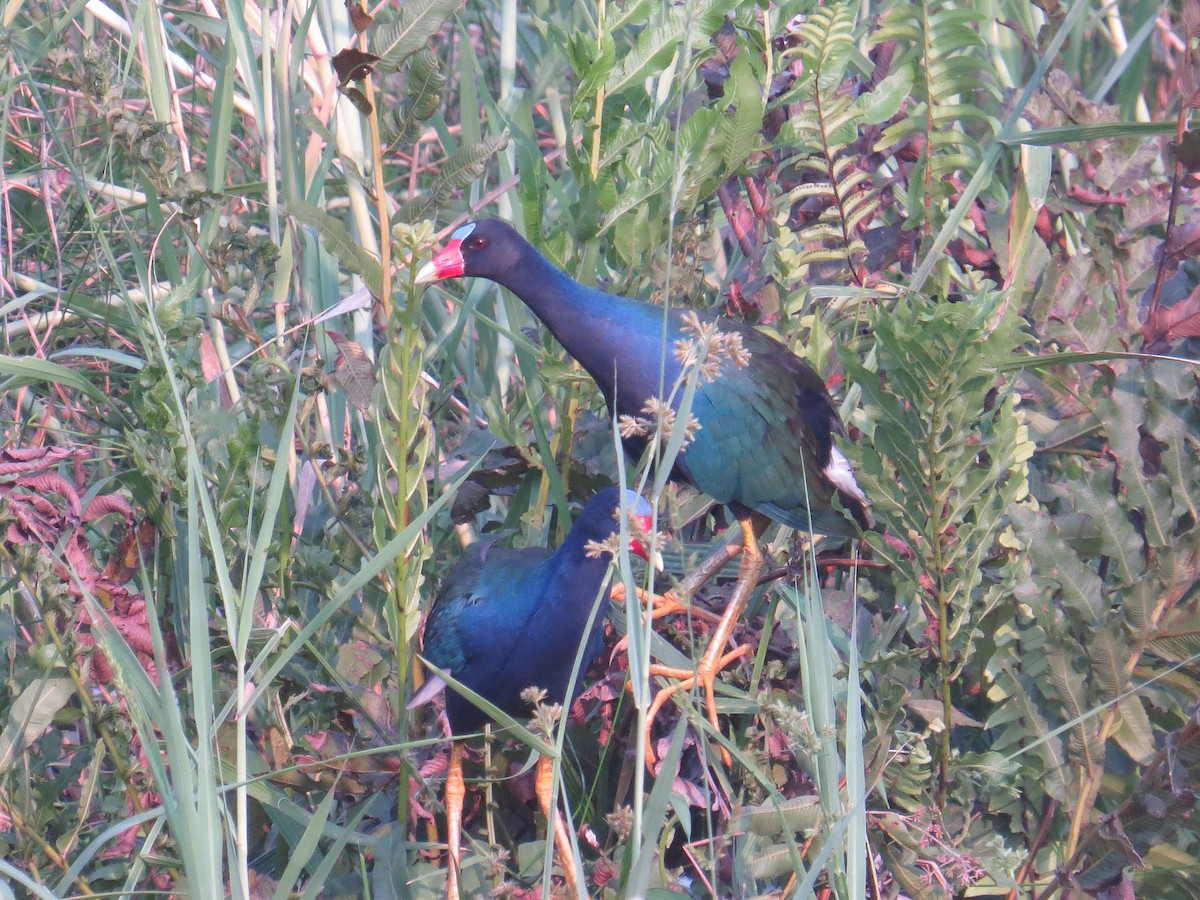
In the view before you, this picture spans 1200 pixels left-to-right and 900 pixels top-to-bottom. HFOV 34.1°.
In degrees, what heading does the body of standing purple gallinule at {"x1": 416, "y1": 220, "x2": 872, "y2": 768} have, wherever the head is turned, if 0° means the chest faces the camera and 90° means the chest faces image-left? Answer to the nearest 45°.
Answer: approximately 90°

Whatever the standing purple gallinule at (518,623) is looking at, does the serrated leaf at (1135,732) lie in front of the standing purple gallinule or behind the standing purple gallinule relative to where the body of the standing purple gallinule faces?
in front

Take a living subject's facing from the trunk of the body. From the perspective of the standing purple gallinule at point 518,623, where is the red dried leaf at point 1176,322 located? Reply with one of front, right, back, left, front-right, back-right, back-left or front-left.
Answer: front-left

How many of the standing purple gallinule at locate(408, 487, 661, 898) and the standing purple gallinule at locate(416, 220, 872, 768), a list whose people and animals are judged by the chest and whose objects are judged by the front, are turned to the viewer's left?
1

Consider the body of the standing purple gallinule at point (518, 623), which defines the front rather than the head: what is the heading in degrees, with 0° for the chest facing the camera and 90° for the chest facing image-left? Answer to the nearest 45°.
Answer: approximately 315°
